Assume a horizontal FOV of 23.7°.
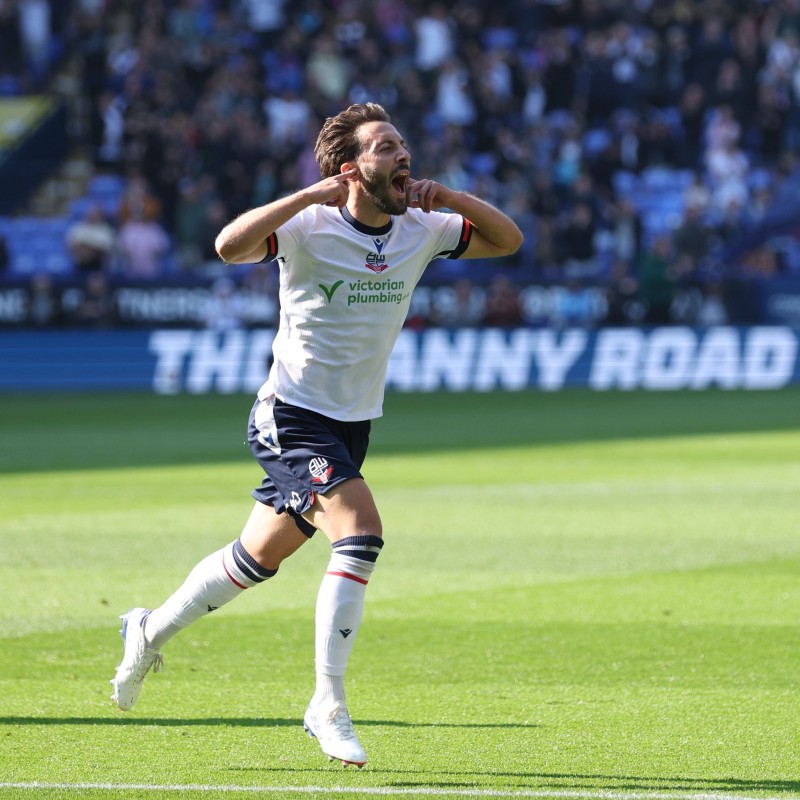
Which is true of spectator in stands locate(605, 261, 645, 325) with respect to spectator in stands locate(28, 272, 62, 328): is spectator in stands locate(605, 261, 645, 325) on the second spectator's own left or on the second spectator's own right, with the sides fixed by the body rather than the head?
on the second spectator's own left

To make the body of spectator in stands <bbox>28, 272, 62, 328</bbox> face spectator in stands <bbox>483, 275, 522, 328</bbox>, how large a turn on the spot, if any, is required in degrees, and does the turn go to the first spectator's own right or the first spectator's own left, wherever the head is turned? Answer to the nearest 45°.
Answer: approximately 90° to the first spectator's own left

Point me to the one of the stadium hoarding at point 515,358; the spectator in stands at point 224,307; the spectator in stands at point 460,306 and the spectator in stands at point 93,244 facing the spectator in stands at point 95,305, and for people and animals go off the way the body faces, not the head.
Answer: the spectator in stands at point 93,244

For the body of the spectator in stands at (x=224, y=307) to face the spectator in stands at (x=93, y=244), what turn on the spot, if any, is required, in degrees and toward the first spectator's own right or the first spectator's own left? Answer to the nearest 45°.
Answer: approximately 135° to the first spectator's own right

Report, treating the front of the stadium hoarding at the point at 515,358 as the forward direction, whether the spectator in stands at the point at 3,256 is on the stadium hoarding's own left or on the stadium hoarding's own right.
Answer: on the stadium hoarding's own right

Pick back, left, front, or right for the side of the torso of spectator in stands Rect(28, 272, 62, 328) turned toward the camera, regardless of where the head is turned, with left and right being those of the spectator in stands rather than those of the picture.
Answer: front

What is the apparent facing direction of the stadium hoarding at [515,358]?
toward the camera

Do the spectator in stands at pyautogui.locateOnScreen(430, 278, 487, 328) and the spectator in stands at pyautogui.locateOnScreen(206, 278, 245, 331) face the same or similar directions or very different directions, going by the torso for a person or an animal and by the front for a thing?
same or similar directions

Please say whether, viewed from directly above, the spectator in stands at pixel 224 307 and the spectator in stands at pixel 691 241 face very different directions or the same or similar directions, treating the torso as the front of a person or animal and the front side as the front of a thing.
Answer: same or similar directions

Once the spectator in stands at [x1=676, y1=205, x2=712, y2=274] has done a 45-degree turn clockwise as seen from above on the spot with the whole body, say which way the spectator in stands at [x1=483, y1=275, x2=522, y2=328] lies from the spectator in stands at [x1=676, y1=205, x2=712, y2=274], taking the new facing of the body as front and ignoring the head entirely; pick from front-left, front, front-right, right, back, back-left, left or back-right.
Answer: front

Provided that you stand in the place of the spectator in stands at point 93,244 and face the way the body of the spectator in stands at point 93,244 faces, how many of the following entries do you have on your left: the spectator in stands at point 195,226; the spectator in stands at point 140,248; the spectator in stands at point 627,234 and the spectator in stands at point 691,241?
4

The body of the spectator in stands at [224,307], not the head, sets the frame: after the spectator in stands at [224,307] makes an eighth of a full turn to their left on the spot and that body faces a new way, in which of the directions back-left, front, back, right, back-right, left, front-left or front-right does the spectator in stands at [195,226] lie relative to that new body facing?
back-left

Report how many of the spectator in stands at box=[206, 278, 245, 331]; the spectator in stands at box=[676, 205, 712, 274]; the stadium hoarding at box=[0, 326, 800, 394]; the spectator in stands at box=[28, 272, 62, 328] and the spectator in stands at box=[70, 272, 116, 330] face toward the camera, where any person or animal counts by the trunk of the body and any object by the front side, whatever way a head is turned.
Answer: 5

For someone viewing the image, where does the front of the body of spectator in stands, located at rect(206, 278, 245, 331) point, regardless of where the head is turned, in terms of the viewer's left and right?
facing the viewer

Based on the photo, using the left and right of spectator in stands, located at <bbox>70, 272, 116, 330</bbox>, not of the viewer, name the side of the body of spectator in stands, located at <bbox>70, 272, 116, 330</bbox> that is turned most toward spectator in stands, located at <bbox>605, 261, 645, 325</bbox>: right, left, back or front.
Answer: left

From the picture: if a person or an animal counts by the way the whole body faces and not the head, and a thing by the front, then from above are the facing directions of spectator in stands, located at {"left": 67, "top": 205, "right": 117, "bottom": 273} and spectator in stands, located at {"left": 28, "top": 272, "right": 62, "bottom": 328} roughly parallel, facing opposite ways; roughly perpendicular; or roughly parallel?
roughly parallel

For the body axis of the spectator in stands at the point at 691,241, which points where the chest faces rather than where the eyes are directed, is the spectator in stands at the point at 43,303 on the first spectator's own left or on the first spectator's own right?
on the first spectator's own right
